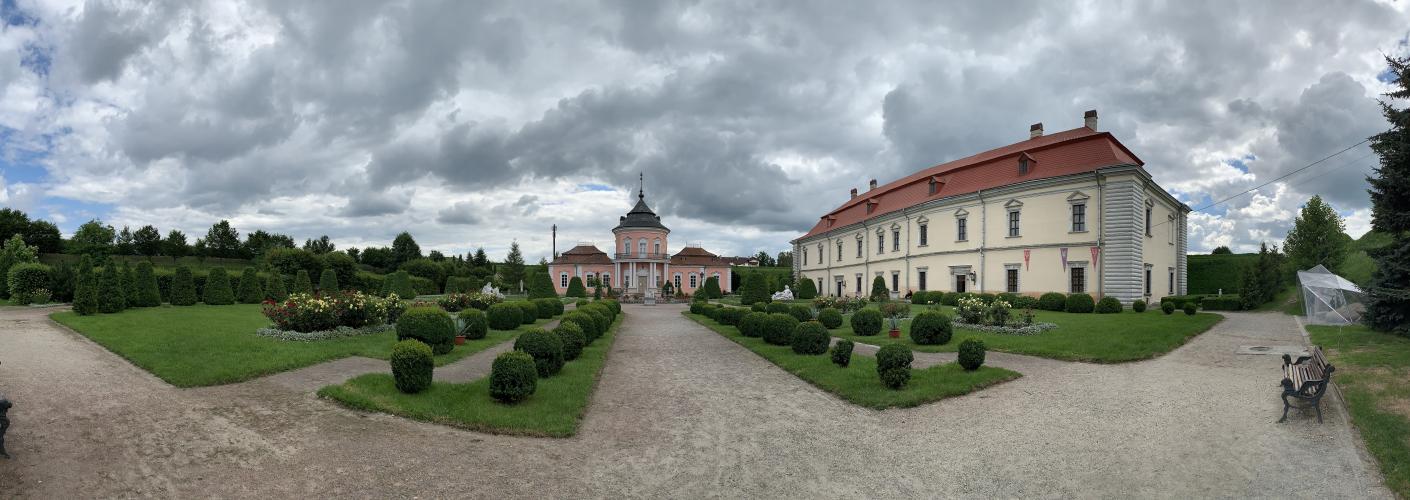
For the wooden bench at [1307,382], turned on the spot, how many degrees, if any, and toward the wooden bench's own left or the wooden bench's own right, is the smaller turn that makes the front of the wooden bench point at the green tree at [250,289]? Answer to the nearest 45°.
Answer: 0° — it already faces it

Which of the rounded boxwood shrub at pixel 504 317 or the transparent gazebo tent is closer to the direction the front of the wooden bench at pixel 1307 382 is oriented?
the rounded boxwood shrub

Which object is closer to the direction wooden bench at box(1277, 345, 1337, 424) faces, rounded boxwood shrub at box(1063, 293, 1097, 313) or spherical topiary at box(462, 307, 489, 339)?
the spherical topiary

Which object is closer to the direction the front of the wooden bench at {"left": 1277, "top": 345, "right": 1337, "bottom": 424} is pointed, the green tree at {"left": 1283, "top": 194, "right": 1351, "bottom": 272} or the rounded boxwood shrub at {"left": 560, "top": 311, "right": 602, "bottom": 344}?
the rounded boxwood shrub

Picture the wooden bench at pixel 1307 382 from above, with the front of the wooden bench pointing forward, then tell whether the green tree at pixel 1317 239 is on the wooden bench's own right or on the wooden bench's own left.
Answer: on the wooden bench's own right

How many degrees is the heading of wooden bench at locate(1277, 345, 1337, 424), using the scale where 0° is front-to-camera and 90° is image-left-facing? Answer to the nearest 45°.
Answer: approximately 90°

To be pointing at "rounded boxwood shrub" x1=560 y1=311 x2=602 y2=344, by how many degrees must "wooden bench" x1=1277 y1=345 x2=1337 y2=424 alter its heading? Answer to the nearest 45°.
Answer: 0° — it already faces it

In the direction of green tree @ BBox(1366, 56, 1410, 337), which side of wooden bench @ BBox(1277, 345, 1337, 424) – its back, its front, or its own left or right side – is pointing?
right

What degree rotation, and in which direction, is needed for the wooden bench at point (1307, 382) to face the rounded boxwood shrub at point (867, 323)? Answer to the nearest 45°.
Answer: approximately 45° to its right
